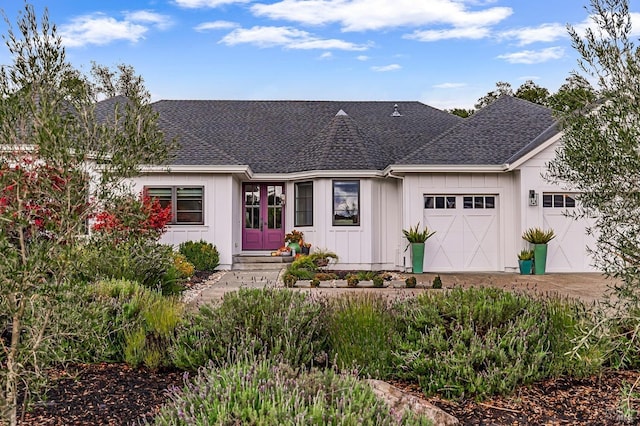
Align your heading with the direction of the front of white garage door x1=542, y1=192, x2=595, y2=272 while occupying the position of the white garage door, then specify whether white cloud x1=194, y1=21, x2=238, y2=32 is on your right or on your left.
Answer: on your right

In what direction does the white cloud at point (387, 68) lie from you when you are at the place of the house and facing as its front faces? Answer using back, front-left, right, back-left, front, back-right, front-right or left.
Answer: back

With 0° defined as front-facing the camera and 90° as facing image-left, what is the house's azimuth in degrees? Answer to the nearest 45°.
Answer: approximately 0°

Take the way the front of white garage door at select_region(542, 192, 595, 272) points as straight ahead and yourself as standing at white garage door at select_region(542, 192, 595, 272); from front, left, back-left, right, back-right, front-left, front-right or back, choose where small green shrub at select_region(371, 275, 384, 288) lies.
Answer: front-right

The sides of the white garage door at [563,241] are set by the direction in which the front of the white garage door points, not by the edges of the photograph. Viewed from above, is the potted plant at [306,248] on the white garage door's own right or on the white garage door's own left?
on the white garage door's own right

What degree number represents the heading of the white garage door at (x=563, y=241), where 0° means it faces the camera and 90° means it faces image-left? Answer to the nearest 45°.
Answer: approximately 0°
